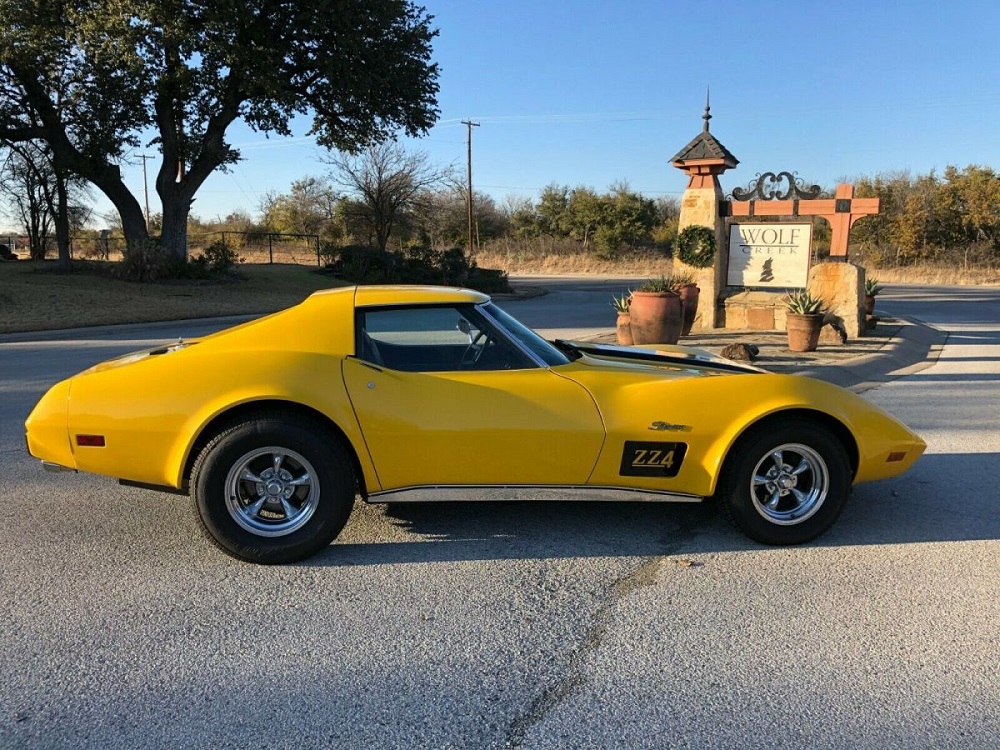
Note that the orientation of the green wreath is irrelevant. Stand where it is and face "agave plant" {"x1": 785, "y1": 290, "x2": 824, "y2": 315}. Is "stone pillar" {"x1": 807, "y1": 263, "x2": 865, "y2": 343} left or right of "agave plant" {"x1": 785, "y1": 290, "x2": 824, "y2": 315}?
left

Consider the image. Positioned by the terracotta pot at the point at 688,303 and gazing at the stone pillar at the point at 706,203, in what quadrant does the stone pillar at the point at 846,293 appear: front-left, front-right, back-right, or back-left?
front-right

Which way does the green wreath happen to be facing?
toward the camera

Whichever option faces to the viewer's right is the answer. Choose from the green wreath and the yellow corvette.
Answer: the yellow corvette

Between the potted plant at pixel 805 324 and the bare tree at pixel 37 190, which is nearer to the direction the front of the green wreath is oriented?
the potted plant

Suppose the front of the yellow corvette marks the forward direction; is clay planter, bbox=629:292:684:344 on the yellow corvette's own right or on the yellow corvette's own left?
on the yellow corvette's own left

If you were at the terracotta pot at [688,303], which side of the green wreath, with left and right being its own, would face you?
front

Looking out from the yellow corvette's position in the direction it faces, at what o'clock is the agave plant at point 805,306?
The agave plant is roughly at 10 o'clock from the yellow corvette.

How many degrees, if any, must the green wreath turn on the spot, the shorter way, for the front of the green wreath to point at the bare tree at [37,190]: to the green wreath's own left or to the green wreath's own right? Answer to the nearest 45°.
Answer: approximately 135° to the green wreath's own right

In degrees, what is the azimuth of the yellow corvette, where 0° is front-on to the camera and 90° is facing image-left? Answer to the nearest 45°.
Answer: approximately 270°

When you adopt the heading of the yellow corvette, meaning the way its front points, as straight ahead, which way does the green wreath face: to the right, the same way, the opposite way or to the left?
to the right

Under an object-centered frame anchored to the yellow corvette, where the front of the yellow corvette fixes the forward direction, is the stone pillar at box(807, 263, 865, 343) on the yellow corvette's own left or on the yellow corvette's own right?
on the yellow corvette's own left

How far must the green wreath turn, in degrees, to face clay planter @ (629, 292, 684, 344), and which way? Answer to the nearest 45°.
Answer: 0° — it already faces it

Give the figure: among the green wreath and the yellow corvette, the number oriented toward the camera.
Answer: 1

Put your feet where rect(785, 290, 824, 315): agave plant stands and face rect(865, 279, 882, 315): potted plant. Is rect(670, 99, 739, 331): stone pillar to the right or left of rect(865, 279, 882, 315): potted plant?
left

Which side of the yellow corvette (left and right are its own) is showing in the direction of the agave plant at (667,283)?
left
